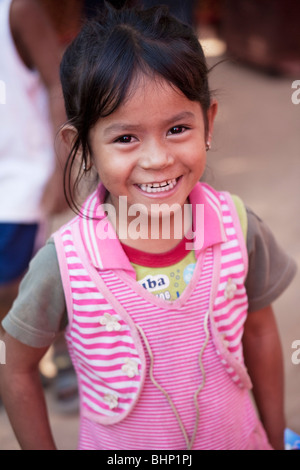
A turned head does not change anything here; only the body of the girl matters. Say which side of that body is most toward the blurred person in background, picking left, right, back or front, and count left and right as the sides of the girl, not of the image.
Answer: back

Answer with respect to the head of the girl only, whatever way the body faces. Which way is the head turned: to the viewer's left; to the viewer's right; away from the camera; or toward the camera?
toward the camera

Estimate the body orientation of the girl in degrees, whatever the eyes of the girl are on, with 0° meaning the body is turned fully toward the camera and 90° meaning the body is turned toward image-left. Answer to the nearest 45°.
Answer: approximately 0°
